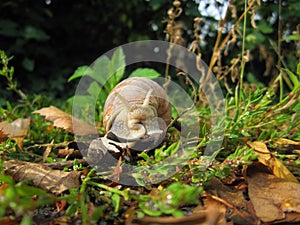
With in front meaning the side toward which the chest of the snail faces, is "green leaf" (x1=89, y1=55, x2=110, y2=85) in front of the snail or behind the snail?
behind

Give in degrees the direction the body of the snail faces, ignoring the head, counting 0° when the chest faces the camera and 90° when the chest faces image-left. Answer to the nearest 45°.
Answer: approximately 0°

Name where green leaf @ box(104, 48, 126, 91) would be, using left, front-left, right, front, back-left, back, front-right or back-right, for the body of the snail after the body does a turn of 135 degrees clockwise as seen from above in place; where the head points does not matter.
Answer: front-right

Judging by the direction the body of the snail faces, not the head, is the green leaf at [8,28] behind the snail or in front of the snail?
behind

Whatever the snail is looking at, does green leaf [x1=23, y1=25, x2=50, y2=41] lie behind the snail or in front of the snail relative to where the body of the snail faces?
behind
